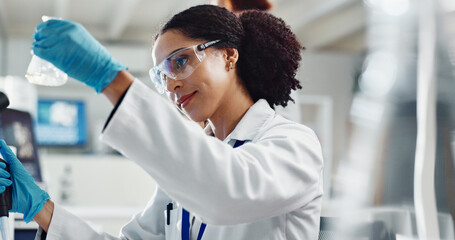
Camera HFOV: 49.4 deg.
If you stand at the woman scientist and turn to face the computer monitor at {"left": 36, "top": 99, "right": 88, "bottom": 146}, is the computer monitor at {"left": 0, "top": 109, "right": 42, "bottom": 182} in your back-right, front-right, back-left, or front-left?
front-left

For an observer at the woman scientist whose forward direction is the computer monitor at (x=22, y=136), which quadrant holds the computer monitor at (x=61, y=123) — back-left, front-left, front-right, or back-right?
front-right

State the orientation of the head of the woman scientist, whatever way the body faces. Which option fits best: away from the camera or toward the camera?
toward the camera

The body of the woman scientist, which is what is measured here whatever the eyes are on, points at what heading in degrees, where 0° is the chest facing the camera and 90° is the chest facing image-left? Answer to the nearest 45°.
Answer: approximately 45°
